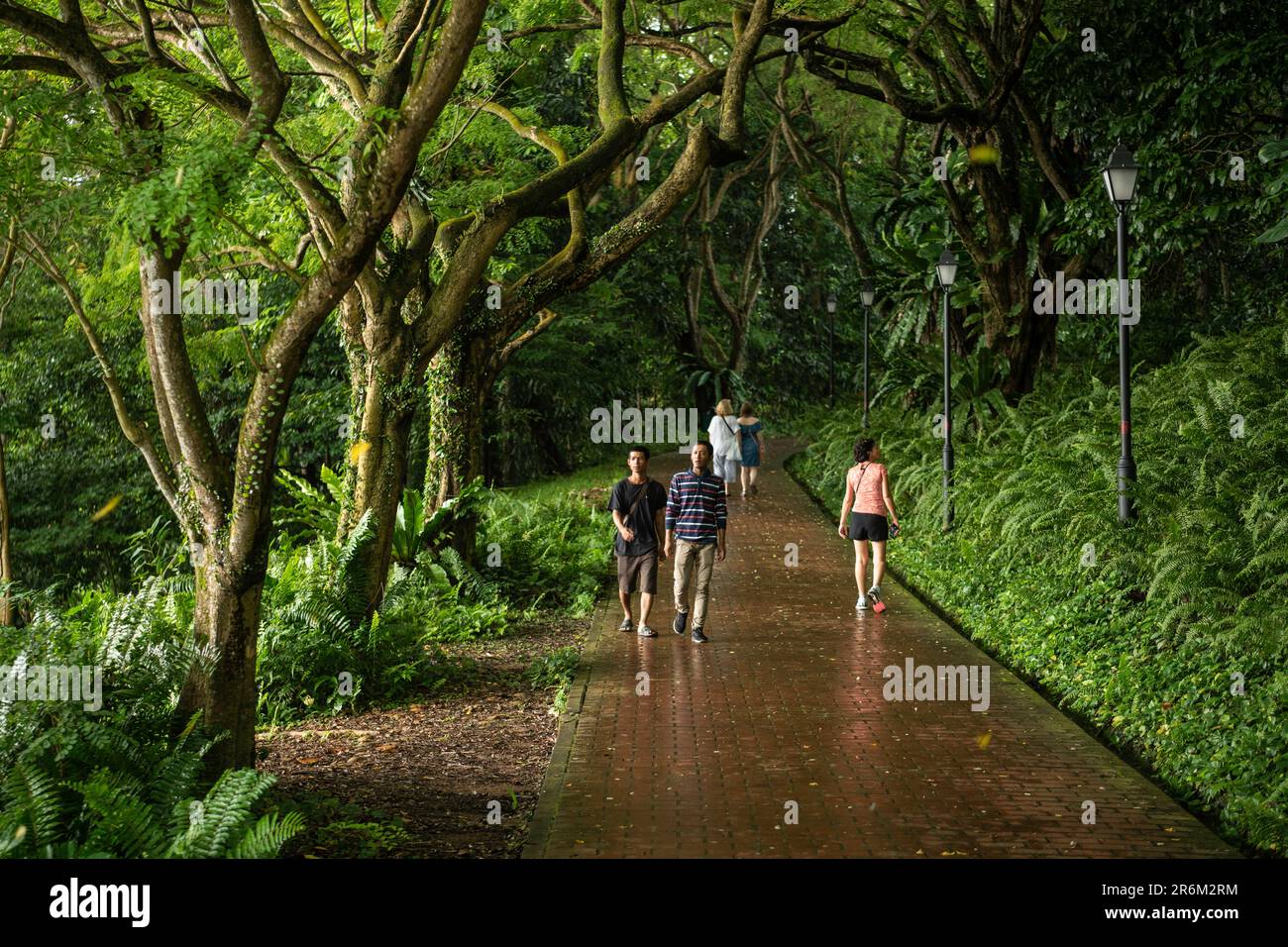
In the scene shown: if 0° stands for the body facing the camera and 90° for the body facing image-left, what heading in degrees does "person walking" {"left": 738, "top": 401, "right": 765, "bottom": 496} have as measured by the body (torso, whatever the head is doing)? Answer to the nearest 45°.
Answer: approximately 180°

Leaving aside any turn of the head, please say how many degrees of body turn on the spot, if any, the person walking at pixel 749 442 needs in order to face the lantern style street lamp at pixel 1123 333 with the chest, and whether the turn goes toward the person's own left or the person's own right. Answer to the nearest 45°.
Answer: approximately 180°

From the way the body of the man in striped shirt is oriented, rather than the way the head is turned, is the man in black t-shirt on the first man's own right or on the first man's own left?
on the first man's own right

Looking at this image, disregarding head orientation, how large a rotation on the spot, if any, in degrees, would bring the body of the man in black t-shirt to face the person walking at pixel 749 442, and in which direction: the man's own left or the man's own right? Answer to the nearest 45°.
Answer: approximately 180°

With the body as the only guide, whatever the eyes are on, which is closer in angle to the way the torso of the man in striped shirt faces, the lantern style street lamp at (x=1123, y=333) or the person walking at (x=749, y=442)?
the lantern style street lamp

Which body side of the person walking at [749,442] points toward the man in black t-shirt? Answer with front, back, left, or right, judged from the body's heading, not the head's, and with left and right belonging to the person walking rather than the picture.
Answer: back

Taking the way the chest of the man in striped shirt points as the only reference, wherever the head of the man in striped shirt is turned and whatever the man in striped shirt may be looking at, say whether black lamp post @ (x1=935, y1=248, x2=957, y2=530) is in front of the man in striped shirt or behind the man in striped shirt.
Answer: behind

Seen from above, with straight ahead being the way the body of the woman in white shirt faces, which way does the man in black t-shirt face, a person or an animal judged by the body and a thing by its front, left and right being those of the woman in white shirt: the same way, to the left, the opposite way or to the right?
the opposite way

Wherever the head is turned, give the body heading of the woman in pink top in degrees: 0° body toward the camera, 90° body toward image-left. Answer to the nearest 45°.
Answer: approximately 180°

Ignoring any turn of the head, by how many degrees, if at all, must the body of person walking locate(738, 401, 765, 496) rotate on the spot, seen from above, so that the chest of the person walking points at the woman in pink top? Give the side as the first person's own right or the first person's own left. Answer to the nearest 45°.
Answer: approximately 180°

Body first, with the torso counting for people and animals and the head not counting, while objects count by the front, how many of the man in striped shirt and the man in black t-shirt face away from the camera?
0

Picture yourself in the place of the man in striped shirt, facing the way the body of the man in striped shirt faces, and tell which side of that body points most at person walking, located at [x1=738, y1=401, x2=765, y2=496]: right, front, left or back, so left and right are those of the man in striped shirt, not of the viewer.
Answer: back

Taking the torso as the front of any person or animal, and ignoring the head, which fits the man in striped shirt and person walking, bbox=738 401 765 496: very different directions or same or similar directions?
very different directions

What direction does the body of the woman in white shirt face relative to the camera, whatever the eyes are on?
away from the camera
